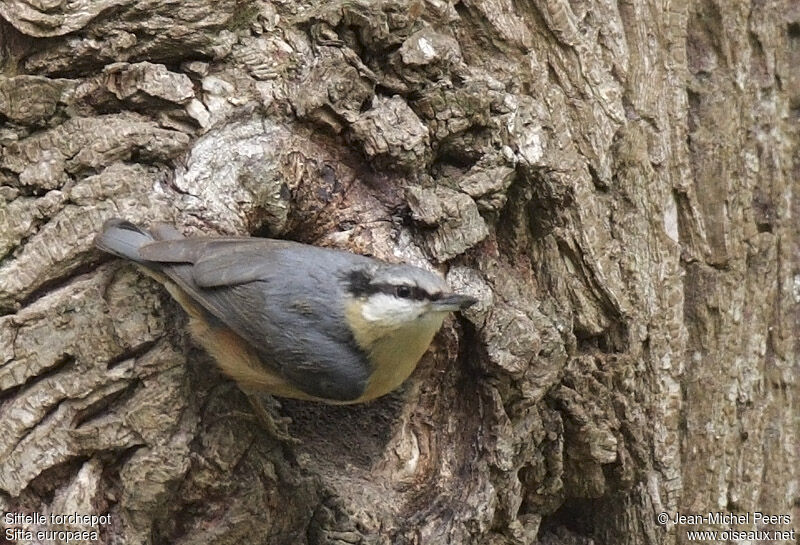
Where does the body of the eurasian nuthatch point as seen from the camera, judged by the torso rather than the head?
to the viewer's right
